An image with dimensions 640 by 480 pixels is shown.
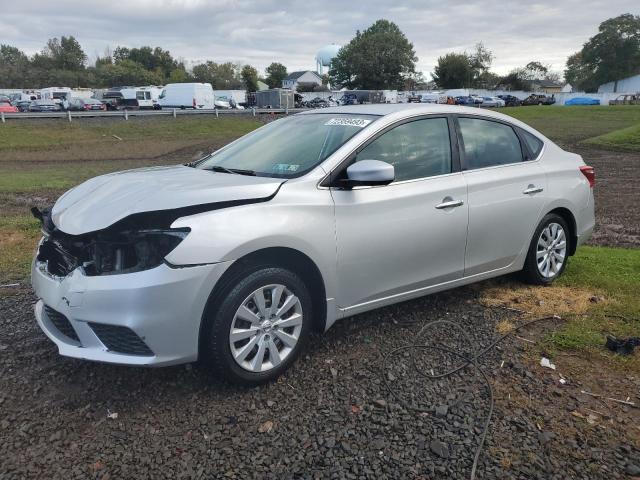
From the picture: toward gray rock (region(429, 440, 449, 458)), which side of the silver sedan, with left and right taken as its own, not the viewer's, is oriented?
left

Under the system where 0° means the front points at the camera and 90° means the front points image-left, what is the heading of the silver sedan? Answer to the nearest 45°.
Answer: approximately 45°

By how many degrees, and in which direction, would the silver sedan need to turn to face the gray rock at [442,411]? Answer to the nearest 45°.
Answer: approximately 90° to its left
